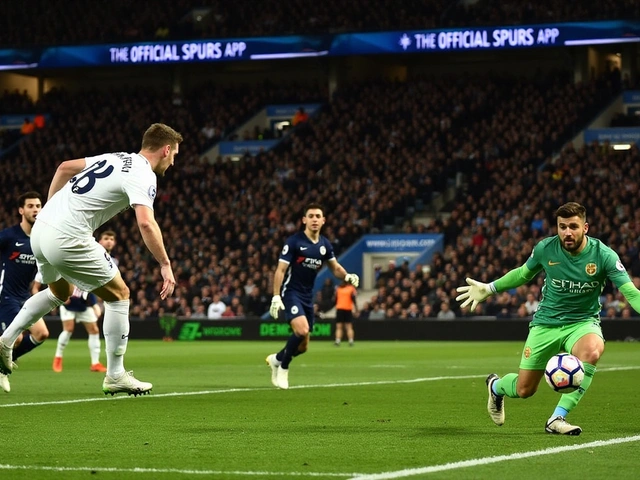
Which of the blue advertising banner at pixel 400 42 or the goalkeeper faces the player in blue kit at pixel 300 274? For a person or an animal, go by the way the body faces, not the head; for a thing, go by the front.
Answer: the blue advertising banner

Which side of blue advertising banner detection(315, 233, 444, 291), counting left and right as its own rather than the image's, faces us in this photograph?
front

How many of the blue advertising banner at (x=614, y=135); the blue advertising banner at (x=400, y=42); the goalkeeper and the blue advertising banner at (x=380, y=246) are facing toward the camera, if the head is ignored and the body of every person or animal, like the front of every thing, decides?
4

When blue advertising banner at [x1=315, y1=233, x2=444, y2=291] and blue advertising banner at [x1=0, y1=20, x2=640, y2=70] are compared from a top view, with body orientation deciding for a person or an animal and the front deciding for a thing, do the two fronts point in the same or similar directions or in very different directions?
same or similar directions

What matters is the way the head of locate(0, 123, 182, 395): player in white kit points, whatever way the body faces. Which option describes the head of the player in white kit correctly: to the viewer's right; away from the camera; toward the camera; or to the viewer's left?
to the viewer's right

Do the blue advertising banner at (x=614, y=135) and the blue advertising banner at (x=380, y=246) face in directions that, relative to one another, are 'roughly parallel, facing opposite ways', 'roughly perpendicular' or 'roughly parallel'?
roughly parallel

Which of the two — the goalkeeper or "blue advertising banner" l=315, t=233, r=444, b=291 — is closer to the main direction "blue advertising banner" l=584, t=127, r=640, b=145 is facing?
the goalkeeper

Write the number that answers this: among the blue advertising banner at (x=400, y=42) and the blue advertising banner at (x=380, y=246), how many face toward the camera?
2

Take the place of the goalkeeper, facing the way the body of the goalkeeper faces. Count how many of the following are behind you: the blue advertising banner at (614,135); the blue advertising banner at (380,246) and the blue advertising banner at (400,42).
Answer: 3

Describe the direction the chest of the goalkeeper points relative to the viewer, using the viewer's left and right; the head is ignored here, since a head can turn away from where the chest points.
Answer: facing the viewer

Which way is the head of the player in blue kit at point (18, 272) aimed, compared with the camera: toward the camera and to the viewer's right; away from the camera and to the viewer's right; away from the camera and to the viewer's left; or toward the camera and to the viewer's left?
toward the camera and to the viewer's right

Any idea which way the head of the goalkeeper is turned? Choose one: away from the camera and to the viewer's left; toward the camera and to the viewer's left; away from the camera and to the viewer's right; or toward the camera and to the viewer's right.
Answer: toward the camera and to the viewer's left

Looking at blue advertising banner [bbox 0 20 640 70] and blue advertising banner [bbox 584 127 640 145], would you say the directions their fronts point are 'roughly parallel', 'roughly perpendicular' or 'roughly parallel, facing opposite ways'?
roughly parallel

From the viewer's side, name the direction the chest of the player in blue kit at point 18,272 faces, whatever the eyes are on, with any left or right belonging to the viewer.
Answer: facing the viewer and to the right of the viewer
